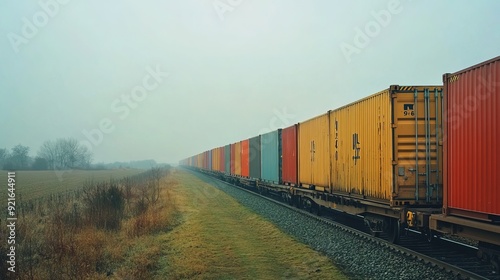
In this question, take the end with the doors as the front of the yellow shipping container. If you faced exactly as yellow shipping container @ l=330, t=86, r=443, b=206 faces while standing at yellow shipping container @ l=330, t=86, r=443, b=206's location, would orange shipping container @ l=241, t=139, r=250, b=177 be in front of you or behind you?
behind

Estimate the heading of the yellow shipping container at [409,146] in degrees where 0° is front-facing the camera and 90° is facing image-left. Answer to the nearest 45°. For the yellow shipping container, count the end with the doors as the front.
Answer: approximately 315°

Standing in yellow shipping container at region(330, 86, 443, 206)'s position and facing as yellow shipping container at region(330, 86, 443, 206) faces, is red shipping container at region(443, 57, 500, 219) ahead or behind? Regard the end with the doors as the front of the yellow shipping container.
ahead

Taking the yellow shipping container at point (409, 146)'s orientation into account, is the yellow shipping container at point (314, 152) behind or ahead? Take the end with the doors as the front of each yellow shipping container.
behind
